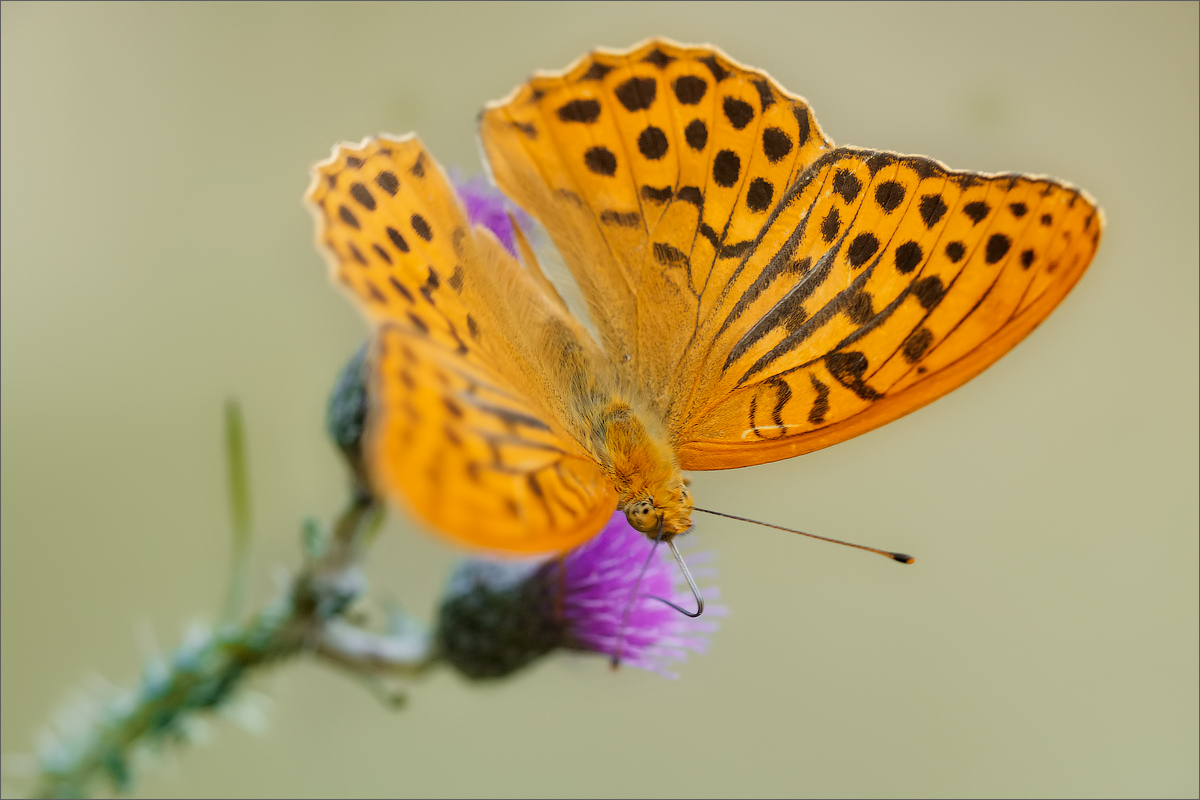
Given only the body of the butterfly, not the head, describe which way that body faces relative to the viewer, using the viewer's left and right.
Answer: facing the viewer and to the right of the viewer
